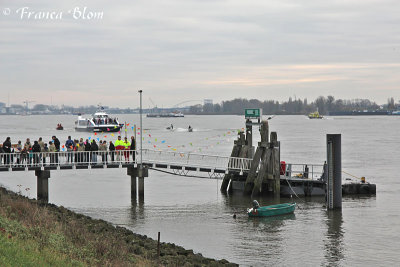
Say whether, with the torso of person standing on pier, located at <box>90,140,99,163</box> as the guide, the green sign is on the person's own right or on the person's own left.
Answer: on the person's own right

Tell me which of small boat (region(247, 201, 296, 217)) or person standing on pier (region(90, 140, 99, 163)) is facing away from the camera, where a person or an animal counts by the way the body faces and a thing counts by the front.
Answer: the person standing on pier

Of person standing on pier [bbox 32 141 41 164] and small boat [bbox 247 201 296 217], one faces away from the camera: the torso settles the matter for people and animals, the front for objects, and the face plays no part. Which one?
the person standing on pier

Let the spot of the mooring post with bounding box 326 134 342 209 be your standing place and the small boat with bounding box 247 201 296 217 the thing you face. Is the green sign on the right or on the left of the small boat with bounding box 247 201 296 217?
right

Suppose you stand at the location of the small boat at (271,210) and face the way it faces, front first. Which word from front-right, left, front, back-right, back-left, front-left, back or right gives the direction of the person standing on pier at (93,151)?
back

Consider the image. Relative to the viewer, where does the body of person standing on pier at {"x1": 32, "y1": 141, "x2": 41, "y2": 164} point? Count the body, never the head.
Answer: away from the camera

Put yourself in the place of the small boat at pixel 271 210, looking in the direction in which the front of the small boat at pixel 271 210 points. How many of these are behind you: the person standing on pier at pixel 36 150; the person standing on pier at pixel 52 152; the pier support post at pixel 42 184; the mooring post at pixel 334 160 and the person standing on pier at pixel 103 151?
4

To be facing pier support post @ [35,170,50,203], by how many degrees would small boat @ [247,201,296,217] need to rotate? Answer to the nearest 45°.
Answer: approximately 180°

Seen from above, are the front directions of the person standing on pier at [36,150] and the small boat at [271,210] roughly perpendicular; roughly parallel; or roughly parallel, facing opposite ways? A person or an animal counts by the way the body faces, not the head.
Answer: roughly perpendicular

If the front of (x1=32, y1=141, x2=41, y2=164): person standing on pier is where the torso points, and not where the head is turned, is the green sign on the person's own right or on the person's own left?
on the person's own right

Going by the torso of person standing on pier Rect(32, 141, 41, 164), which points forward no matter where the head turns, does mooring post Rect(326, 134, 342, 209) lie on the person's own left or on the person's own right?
on the person's own right

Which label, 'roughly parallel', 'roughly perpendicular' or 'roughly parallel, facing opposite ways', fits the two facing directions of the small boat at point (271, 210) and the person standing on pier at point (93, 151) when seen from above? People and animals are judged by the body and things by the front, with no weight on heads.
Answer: roughly perpendicular

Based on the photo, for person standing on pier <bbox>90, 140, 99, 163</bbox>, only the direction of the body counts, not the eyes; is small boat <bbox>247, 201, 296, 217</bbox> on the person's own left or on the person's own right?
on the person's own right

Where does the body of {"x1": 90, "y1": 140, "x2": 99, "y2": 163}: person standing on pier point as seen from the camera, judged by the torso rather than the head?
away from the camera

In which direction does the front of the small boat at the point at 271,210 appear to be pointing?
to the viewer's right
